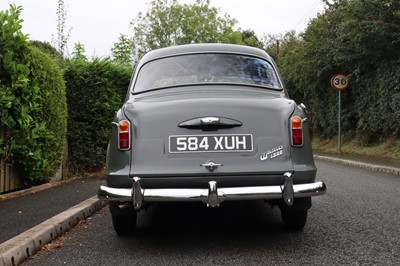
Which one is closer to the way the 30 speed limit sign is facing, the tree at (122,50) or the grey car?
the grey car

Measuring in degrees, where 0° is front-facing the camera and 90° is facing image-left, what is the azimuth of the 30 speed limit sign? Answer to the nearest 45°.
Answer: approximately 0°

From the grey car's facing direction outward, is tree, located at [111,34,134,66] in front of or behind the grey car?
in front

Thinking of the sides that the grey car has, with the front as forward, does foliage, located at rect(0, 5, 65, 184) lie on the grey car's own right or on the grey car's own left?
on the grey car's own left

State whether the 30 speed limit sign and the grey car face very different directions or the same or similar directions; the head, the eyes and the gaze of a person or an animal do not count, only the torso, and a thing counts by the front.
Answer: very different directions

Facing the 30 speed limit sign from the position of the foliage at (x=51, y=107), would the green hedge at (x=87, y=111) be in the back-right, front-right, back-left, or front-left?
front-left

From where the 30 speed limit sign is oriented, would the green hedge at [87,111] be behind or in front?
in front

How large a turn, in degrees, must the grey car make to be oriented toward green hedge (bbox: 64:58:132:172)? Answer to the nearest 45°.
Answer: approximately 45° to its left

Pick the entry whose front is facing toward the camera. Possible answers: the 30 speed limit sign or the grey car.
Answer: the 30 speed limit sign

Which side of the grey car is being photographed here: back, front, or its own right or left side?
back

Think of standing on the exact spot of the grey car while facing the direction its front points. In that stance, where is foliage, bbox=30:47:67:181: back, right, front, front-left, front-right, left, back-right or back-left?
front-left

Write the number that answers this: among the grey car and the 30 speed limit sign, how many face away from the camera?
1
